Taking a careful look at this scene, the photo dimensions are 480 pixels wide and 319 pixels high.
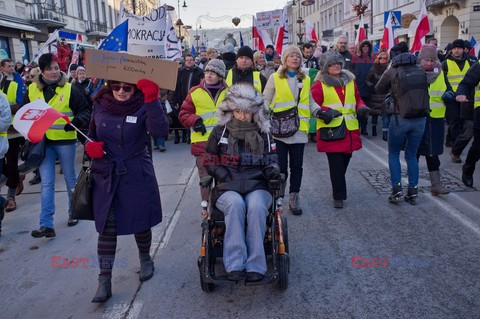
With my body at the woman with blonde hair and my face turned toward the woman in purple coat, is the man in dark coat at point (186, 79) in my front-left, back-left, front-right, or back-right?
back-right

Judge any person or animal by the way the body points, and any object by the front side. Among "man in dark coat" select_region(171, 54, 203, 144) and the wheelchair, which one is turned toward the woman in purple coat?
the man in dark coat

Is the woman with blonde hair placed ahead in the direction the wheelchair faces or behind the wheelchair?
behind

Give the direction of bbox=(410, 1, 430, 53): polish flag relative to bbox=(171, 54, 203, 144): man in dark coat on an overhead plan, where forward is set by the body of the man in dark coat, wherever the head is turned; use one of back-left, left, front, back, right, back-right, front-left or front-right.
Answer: left

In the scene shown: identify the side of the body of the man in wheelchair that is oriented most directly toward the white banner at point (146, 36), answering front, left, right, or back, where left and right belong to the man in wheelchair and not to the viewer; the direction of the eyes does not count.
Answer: back

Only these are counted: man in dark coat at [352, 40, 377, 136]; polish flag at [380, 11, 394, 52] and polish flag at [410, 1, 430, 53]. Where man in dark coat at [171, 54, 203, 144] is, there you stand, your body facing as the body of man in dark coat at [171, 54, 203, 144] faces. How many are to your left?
3

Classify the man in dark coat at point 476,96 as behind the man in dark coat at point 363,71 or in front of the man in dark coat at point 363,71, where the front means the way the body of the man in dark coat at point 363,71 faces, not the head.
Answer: in front

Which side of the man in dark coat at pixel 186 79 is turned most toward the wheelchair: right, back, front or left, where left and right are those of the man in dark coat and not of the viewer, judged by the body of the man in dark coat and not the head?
front

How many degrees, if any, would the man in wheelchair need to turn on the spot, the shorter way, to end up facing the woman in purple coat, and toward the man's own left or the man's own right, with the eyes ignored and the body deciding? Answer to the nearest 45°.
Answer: approximately 90° to the man's own right

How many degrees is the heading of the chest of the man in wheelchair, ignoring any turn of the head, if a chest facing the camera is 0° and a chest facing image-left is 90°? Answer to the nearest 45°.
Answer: approximately 0°

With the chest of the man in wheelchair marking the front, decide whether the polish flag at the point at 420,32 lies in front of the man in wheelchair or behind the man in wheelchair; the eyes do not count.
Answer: behind

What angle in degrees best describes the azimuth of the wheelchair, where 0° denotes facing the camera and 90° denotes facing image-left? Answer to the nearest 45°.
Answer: approximately 0°

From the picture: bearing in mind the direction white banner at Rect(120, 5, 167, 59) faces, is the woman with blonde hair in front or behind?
in front
